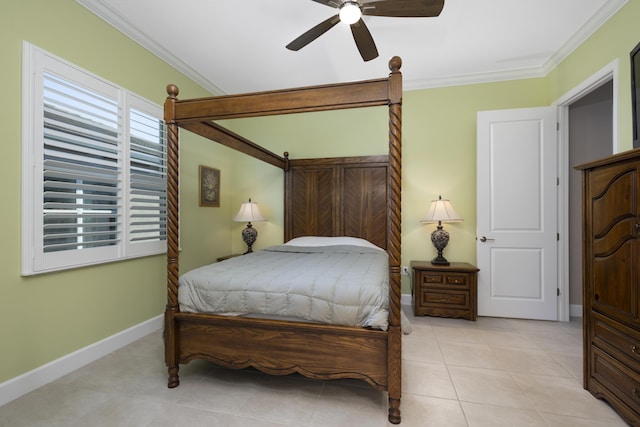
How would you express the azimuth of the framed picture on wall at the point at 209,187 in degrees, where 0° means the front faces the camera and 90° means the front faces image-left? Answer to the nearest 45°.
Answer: approximately 315°

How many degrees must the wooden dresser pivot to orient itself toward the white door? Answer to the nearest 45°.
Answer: approximately 90° to its right

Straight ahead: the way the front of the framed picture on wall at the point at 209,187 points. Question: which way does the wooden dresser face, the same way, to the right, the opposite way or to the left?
the opposite way

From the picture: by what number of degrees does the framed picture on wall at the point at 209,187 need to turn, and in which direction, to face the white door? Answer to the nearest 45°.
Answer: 0° — it already faces it

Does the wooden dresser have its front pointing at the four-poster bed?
yes

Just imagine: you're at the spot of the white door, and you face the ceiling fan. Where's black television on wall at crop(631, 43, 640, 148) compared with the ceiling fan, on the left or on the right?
left

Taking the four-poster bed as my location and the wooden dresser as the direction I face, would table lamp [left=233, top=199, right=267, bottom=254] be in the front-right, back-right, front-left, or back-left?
back-left
